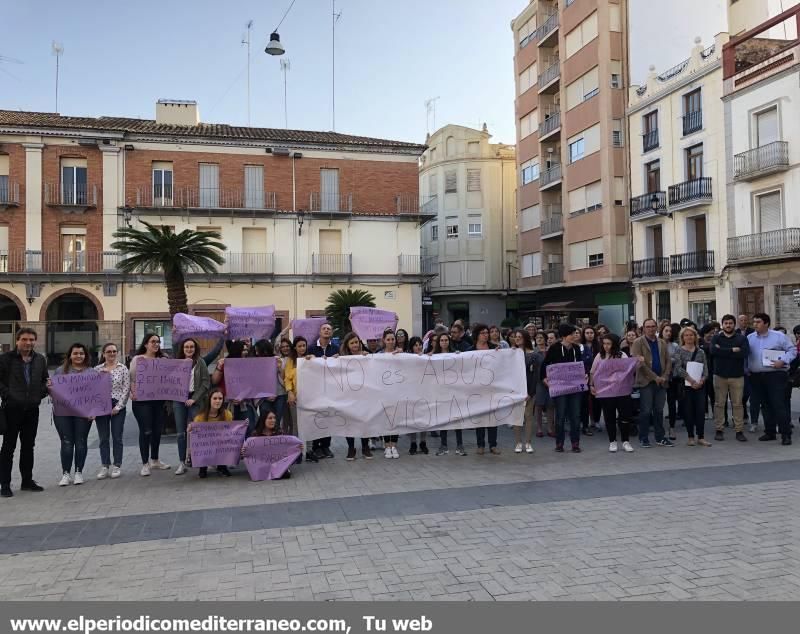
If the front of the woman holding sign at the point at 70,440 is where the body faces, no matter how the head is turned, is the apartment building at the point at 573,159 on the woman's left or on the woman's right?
on the woman's left

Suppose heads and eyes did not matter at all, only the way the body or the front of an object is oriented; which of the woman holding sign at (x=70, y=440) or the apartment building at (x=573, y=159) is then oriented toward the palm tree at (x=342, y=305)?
the apartment building

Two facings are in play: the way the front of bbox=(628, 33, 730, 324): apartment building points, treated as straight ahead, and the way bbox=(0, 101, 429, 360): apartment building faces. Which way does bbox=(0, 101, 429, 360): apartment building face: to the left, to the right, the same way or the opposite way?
to the left

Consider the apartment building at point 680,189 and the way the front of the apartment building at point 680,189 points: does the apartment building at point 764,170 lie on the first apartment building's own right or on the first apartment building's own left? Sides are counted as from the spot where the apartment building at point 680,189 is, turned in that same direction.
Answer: on the first apartment building's own left

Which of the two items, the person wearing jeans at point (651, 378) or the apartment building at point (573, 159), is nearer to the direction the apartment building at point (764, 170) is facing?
the person wearing jeans

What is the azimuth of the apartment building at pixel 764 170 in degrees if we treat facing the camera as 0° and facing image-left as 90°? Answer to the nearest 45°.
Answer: approximately 45°
